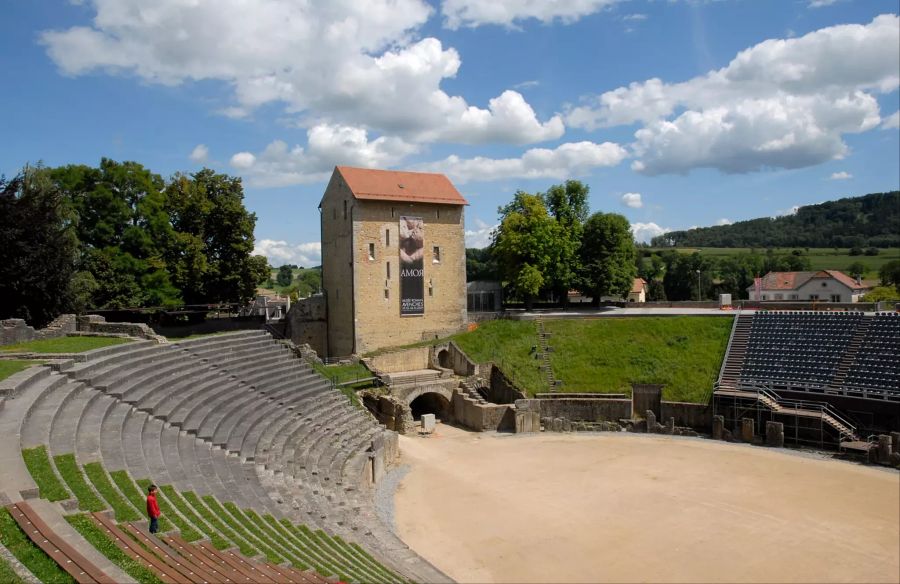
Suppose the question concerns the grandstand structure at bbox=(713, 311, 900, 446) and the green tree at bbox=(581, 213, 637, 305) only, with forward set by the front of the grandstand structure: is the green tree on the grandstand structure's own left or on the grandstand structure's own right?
on the grandstand structure's own right

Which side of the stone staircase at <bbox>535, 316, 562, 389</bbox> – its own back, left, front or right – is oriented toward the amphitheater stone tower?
right

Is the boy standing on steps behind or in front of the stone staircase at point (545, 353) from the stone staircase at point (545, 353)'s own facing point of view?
in front

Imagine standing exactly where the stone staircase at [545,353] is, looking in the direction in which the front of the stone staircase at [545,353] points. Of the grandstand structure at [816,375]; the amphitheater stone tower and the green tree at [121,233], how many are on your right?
2

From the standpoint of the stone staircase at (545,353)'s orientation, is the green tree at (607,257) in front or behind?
behind

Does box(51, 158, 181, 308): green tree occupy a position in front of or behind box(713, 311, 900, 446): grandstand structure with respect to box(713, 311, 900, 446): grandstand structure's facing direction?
in front

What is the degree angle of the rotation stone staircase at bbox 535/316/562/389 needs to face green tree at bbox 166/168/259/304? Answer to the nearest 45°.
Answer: approximately 90° to its right

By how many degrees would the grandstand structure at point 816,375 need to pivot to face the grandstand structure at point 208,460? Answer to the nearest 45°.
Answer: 0° — it already faces it

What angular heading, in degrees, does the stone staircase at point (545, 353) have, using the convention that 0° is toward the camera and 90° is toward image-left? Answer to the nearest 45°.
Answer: approximately 0°

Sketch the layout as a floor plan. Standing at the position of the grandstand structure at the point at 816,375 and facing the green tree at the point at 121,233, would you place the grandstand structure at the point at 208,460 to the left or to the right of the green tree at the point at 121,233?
left

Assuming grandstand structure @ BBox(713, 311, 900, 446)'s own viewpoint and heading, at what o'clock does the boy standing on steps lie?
The boy standing on steps is roughly at 11 o'clock from the grandstand structure.

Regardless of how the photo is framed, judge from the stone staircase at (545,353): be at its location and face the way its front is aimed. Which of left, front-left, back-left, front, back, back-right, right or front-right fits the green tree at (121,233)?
right

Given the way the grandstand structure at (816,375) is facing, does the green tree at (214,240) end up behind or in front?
in front

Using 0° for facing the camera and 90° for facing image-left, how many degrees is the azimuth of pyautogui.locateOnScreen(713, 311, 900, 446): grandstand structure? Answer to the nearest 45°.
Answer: approximately 45°

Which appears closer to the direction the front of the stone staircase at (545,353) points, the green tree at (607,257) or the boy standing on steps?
the boy standing on steps
